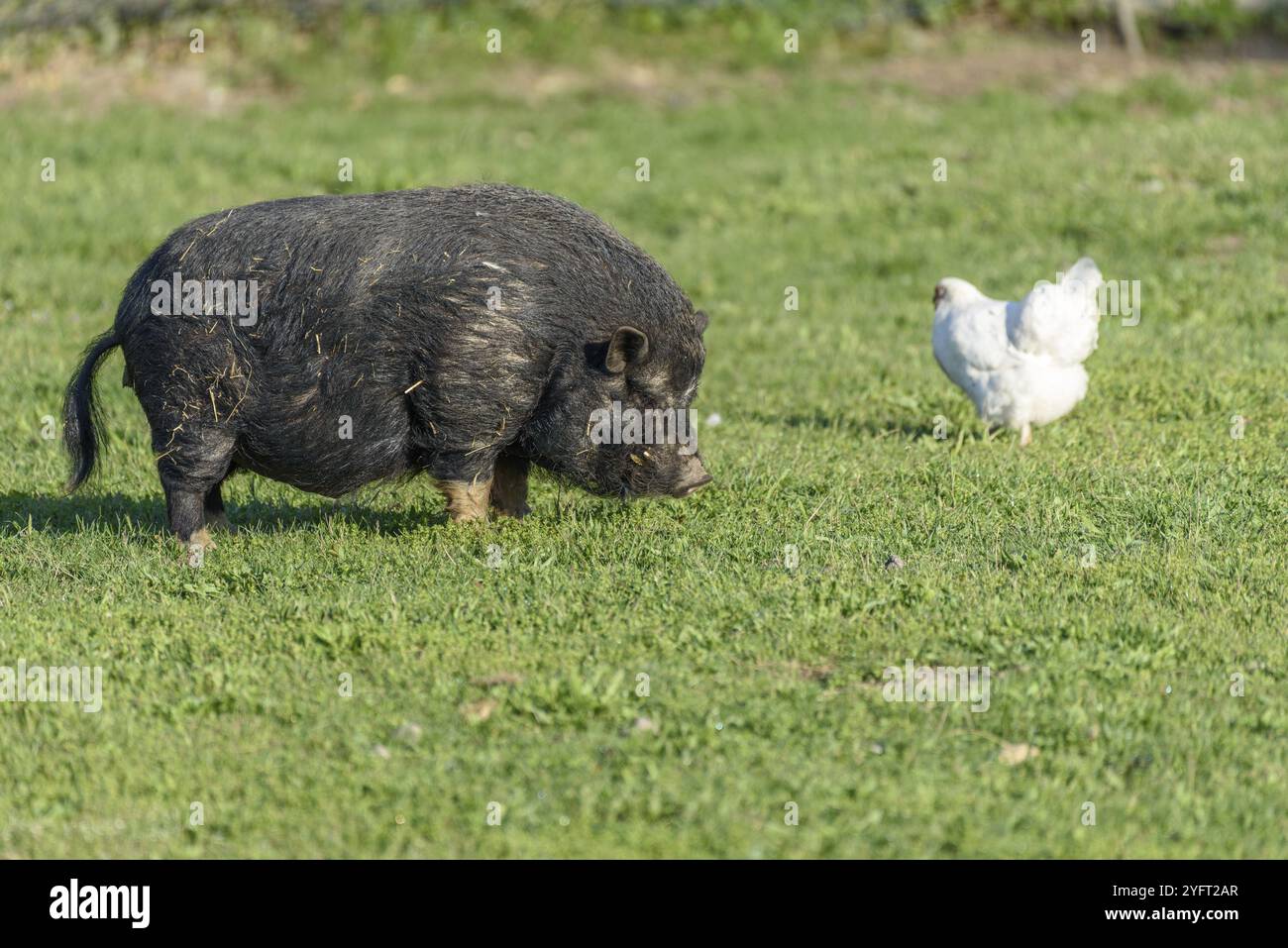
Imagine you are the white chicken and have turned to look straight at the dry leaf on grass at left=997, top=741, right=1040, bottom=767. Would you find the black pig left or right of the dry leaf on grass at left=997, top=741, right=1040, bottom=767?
right

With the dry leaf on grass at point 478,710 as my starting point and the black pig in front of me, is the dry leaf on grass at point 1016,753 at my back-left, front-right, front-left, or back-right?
back-right

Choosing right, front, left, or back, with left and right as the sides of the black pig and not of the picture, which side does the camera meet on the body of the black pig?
right

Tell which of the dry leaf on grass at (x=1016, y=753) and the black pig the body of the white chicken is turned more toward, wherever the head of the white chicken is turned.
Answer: the black pig

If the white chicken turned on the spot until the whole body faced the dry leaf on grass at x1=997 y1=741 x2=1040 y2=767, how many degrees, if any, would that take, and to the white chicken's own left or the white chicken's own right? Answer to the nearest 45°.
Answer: approximately 90° to the white chicken's own left

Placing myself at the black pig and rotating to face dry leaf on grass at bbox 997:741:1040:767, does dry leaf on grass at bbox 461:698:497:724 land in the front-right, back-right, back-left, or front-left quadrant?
front-right

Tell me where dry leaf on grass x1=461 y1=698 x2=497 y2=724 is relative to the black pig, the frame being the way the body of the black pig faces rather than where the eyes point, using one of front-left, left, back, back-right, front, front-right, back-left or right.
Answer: right

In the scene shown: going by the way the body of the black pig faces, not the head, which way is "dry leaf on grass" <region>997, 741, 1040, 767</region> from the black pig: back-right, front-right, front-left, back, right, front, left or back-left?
front-right

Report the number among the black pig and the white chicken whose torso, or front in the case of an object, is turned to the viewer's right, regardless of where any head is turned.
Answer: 1

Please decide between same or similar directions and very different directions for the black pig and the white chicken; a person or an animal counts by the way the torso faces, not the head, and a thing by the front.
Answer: very different directions

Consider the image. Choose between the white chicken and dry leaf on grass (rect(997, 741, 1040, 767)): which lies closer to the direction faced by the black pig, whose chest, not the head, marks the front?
the white chicken

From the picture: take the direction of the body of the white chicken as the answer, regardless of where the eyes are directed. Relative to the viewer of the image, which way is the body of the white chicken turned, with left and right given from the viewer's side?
facing to the left of the viewer

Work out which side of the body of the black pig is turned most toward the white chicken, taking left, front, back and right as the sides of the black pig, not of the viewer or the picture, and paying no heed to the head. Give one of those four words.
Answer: front
